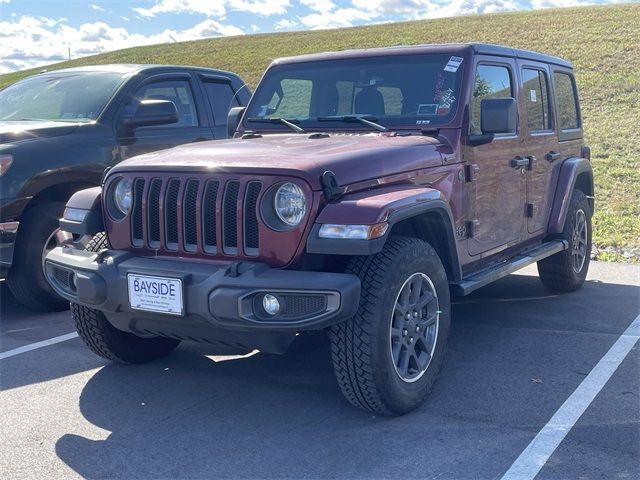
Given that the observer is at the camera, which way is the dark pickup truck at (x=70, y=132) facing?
facing the viewer and to the left of the viewer

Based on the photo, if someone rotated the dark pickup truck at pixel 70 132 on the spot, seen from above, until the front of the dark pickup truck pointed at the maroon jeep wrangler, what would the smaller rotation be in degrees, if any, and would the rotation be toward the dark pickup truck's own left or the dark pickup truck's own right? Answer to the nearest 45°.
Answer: approximately 90° to the dark pickup truck's own left

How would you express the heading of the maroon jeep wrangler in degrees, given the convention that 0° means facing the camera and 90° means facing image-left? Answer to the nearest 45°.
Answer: approximately 45°

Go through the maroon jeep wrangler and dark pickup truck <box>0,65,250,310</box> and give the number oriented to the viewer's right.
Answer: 0

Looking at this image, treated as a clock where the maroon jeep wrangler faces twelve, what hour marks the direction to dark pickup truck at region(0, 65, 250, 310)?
The dark pickup truck is roughly at 3 o'clock from the maroon jeep wrangler.
